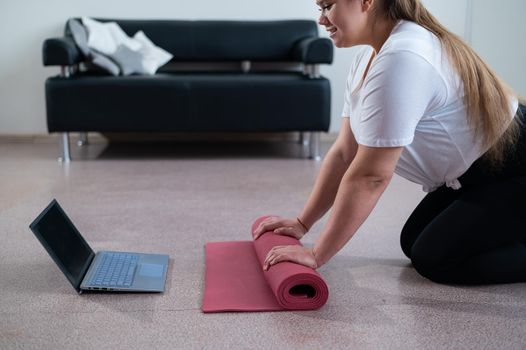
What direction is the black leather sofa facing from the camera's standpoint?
toward the camera

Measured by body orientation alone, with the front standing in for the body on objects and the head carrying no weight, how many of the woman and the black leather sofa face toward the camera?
1

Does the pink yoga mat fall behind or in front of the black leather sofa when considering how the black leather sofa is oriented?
in front

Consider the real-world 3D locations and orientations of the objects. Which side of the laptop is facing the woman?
front

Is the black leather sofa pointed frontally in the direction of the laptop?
yes

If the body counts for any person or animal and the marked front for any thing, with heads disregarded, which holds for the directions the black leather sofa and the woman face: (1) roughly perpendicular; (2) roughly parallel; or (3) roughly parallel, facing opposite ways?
roughly perpendicular

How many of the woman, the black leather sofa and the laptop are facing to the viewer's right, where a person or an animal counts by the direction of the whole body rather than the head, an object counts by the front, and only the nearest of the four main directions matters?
1

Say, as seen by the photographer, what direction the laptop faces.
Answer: facing to the right of the viewer

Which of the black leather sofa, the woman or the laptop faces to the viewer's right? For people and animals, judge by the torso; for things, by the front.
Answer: the laptop

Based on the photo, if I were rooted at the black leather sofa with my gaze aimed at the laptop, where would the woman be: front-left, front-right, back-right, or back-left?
front-left

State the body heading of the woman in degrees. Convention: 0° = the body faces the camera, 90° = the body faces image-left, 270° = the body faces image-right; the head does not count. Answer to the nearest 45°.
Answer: approximately 90°
